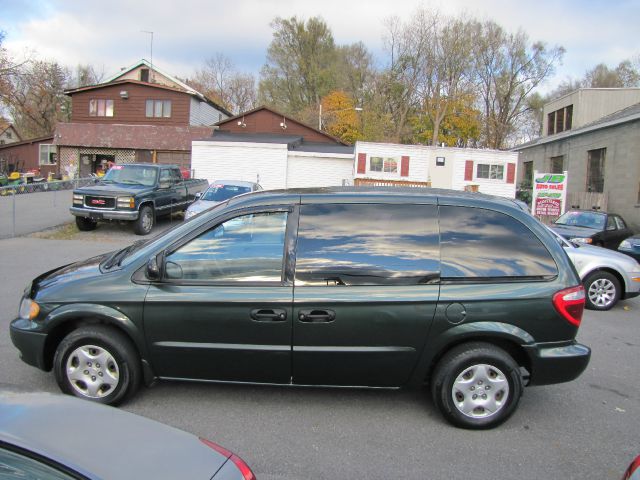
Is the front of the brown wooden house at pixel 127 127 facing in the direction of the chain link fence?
yes

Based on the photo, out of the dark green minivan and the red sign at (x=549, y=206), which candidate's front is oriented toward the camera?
the red sign

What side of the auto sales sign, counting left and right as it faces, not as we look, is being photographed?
front

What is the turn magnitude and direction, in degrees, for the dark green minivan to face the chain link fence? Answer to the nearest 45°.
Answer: approximately 45° to its right

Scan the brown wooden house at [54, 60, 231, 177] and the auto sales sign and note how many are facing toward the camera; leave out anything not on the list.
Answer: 2

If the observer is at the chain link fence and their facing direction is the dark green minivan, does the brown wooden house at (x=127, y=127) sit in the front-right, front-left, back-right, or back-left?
back-left

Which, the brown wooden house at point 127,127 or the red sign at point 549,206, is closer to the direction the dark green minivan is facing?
the brown wooden house

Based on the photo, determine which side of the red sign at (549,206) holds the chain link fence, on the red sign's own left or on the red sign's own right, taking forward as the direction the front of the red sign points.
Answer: on the red sign's own right

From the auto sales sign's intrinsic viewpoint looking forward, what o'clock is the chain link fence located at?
The chain link fence is roughly at 2 o'clock from the auto sales sign.

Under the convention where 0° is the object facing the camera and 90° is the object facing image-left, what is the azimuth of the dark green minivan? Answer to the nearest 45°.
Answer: approximately 90°

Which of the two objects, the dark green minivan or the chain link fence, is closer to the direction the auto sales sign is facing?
the dark green minivan

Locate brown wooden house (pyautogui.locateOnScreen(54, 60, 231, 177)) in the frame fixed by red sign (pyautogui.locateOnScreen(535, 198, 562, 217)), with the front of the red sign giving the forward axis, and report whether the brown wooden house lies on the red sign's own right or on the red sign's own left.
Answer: on the red sign's own right

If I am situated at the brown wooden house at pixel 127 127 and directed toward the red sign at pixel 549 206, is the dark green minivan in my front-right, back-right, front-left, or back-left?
front-right
